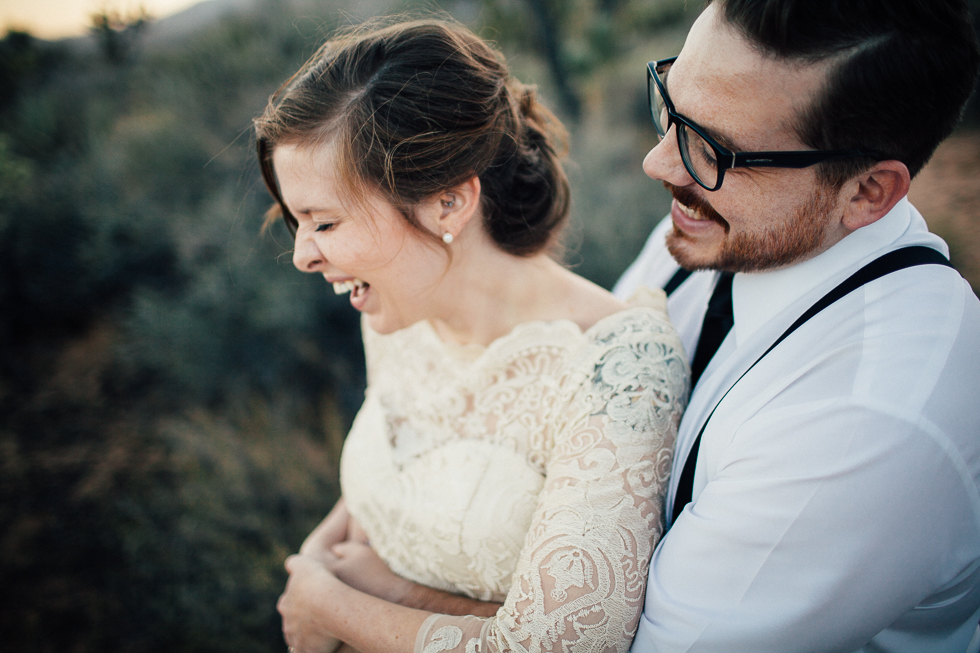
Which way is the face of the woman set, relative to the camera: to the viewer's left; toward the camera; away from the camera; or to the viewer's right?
to the viewer's left

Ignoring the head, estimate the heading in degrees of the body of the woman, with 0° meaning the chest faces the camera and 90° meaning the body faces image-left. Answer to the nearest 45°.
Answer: approximately 45°

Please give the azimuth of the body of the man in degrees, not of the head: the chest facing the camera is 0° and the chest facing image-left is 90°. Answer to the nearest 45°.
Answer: approximately 45°
